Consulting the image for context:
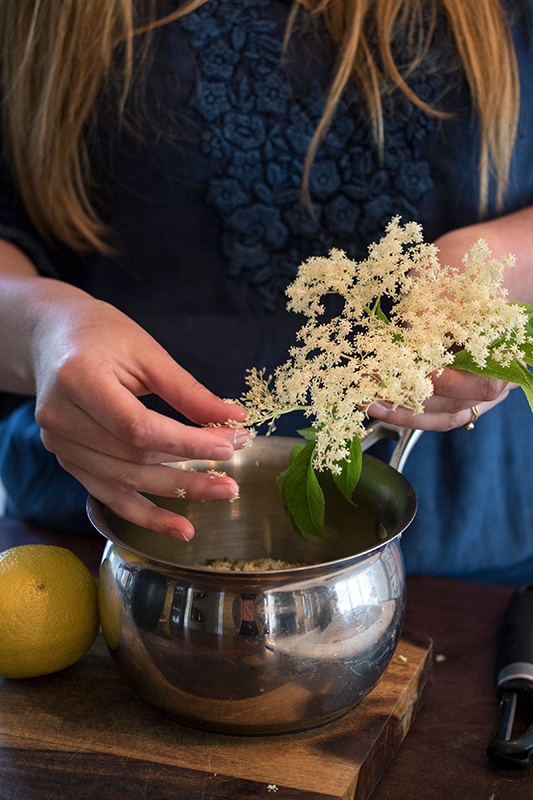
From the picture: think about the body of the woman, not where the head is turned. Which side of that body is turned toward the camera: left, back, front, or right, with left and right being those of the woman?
front
